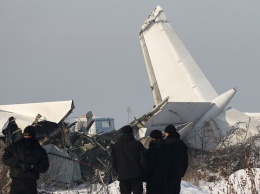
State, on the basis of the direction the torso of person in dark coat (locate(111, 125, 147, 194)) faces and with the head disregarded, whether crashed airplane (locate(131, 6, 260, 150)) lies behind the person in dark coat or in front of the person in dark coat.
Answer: in front

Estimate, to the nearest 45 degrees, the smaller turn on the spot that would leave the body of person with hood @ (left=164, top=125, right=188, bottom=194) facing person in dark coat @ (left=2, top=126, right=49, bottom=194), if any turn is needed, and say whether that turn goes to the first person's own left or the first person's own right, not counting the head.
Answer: approximately 45° to the first person's own left

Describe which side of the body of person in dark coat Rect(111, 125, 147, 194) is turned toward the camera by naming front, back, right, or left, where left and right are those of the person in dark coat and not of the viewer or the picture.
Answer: back
